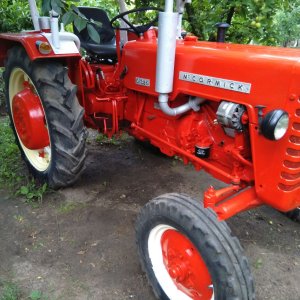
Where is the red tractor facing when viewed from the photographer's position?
facing the viewer and to the right of the viewer
